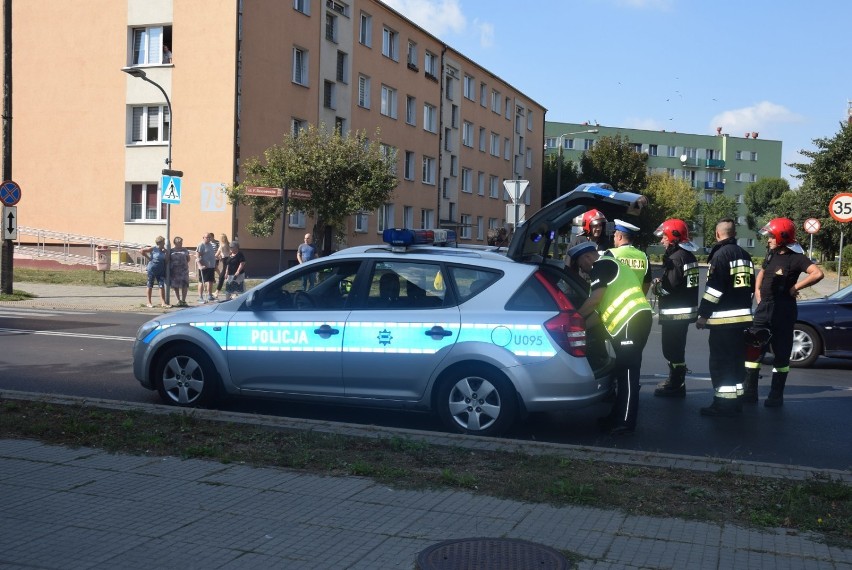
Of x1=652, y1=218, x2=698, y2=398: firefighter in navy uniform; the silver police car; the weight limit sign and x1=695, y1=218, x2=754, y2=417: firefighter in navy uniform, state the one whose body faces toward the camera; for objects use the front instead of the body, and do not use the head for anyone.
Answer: the weight limit sign

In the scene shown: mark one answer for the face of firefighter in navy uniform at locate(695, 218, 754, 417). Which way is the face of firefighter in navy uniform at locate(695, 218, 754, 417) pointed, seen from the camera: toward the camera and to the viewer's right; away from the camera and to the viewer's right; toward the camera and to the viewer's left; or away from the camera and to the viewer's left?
away from the camera and to the viewer's left

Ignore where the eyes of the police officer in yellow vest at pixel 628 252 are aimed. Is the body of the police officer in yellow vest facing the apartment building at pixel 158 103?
yes

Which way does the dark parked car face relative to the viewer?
to the viewer's left

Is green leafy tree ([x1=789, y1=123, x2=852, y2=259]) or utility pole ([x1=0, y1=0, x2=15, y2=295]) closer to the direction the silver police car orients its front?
the utility pole

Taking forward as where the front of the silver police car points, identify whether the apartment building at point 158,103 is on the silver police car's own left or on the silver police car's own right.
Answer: on the silver police car's own right

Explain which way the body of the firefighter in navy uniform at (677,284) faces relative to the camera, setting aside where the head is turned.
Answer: to the viewer's left

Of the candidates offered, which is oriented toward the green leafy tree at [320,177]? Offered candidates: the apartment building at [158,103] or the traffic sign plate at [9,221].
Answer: the apartment building

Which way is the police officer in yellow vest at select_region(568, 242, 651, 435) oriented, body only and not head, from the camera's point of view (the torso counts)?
to the viewer's left
